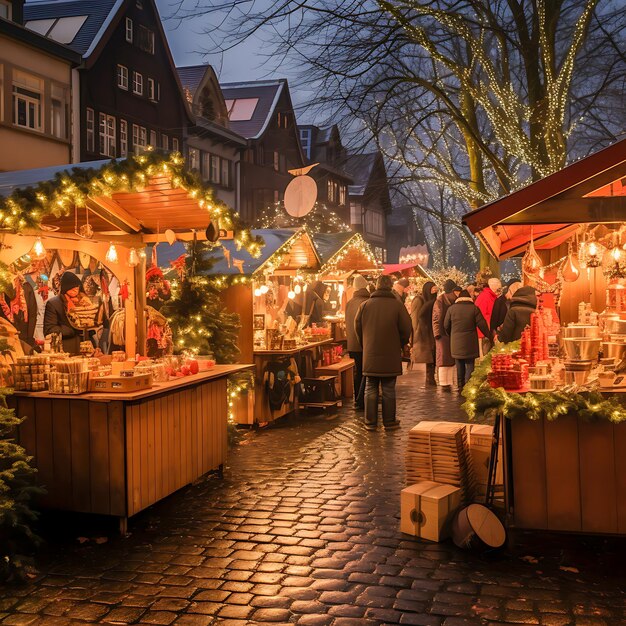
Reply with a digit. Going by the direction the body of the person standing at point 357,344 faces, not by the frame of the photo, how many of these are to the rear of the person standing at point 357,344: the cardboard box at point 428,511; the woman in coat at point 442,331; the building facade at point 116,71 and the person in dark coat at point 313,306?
1

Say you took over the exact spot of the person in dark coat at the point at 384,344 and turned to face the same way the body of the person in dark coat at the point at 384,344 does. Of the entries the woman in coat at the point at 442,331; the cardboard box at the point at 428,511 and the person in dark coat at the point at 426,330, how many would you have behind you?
1

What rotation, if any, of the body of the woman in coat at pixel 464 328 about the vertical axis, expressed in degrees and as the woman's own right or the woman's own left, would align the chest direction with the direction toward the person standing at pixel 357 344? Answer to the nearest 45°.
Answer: approximately 135° to the woman's own left

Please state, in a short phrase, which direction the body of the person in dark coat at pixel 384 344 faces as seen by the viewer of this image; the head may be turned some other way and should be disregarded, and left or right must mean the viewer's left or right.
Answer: facing away from the viewer

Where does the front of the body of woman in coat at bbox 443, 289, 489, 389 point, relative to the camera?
away from the camera

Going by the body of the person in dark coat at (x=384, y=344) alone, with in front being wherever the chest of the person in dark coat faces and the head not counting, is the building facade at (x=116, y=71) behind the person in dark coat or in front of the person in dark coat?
in front

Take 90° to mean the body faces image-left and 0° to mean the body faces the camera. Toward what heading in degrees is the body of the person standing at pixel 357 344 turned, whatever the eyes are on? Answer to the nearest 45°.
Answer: approximately 180°

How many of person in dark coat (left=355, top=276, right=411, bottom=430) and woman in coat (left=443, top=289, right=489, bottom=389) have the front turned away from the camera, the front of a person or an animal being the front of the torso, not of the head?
2
